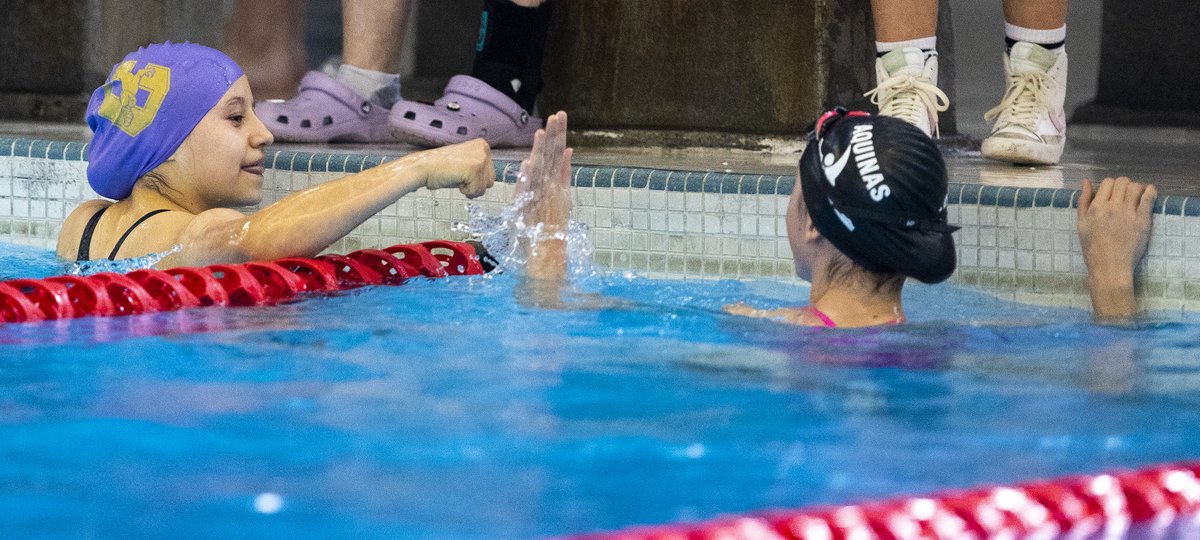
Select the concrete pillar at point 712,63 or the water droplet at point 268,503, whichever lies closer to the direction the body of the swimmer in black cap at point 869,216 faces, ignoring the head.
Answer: the concrete pillar

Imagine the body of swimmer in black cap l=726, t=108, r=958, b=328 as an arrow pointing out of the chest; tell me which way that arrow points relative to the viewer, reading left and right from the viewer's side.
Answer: facing away from the viewer and to the left of the viewer

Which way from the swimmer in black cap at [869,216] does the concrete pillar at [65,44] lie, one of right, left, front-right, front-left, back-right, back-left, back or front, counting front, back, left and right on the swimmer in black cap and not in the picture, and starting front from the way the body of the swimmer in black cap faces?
front

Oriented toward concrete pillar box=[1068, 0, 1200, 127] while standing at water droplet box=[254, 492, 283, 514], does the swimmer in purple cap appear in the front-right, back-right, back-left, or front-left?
front-left

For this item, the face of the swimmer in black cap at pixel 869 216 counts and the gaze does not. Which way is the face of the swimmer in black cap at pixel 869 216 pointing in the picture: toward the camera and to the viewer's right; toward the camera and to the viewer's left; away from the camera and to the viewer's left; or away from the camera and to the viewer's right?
away from the camera and to the viewer's left

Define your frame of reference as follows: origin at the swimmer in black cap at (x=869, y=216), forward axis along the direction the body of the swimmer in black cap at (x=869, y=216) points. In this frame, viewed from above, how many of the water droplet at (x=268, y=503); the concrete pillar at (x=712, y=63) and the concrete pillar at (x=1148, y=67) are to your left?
1

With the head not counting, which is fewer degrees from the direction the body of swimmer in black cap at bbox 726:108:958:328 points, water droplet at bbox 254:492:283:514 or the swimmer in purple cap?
the swimmer in purple cap

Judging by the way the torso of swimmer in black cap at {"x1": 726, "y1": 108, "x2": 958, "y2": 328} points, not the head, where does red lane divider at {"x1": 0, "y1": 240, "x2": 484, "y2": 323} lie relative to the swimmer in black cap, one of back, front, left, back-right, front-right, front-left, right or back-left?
front-left
